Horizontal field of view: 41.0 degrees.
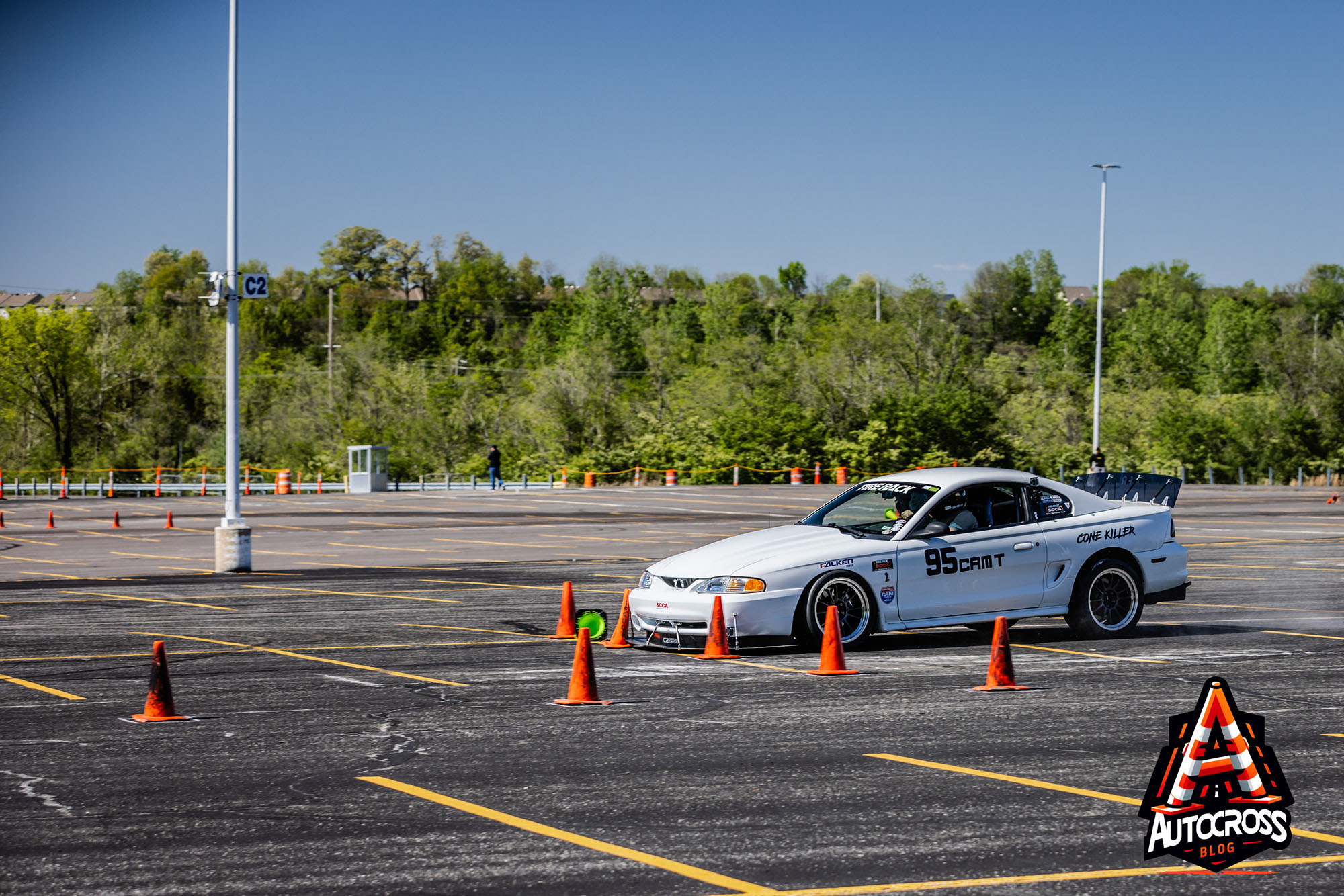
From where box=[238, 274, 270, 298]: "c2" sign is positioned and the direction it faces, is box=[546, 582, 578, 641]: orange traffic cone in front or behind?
in front

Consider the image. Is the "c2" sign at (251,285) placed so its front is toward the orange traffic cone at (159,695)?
yes

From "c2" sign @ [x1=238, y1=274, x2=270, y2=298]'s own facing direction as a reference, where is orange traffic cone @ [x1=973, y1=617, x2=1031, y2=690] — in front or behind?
in front

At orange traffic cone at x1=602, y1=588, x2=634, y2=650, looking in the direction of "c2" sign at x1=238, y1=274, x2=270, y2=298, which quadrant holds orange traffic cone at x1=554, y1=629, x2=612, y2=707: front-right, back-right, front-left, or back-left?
back-left

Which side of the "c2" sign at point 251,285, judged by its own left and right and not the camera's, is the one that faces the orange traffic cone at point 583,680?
front

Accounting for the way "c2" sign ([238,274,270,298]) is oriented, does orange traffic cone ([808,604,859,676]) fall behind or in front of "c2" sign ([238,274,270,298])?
in front

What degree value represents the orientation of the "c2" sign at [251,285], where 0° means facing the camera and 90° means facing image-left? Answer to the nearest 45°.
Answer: approximately 0°

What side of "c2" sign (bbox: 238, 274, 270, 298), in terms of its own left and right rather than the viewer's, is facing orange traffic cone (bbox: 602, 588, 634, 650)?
front
